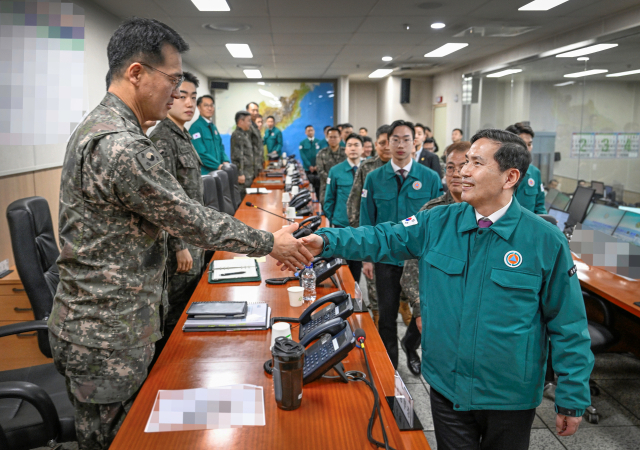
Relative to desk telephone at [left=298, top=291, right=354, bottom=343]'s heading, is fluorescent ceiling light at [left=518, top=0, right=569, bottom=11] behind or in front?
behind

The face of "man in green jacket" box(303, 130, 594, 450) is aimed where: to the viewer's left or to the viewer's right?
to the viewer's left

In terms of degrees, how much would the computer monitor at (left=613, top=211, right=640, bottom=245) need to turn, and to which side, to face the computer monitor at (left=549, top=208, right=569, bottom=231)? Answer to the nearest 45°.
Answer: approximately 90° to its right

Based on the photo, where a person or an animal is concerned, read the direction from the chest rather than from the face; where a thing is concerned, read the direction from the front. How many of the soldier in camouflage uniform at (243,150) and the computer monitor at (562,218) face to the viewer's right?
1

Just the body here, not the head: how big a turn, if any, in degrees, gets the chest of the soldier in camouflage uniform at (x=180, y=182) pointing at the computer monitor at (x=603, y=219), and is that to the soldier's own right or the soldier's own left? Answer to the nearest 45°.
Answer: approximately 45° to the soldier's own left

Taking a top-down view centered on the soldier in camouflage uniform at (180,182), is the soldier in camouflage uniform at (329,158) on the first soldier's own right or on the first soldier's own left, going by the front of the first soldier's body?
on the first soldier's own left

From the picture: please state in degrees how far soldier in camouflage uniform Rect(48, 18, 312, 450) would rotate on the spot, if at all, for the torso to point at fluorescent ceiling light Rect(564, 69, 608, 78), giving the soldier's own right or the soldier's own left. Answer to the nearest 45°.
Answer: approximately 45° to the soldier's own left

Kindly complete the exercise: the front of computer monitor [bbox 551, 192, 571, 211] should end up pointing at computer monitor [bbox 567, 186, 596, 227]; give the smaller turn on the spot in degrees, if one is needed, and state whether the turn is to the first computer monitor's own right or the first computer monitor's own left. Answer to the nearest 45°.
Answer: approximately 45° to the first computer monitor's own left

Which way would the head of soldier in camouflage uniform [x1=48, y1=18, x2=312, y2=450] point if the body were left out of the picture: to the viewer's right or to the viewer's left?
to the viewer's right
